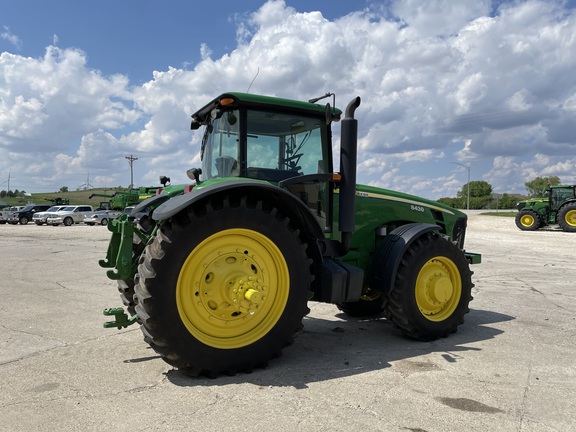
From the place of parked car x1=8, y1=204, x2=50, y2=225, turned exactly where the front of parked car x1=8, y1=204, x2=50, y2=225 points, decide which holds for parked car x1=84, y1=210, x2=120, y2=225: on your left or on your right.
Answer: on your left

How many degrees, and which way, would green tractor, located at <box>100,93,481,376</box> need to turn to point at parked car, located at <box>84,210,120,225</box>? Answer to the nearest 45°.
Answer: approximately 90° to its left

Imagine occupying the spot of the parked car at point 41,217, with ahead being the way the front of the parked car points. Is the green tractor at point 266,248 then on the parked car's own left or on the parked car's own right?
on the parked car's own left

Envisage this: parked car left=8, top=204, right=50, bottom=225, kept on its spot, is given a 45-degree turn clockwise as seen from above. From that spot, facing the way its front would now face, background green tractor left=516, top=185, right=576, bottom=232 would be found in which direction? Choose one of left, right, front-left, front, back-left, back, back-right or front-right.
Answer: back-left

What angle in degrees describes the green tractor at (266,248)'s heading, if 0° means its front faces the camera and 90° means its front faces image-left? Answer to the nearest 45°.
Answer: approximately 225°

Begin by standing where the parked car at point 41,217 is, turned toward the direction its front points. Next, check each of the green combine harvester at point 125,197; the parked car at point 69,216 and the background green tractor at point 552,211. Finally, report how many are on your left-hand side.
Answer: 3

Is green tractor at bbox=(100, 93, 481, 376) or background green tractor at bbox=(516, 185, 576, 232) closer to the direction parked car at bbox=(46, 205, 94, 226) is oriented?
the green tractor

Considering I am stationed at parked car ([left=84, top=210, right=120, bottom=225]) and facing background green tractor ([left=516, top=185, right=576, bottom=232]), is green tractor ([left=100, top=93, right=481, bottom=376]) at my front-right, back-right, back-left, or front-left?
front-right

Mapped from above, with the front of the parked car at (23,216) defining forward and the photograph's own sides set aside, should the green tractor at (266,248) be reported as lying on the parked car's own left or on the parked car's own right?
on the parked car's own left

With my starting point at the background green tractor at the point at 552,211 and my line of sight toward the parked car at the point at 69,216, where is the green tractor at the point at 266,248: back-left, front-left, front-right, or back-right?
front-left

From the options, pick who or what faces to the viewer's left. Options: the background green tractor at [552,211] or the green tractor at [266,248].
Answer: the background green tractor

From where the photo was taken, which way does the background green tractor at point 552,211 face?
to the viewer's left

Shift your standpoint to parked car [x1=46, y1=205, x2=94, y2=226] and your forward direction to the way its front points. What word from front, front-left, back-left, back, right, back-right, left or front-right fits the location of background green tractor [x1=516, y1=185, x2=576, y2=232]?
left

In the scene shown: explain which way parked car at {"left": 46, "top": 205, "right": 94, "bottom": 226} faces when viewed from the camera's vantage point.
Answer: facing the viewer and to the left of the viewer

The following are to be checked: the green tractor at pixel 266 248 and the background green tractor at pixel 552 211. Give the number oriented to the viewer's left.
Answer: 1

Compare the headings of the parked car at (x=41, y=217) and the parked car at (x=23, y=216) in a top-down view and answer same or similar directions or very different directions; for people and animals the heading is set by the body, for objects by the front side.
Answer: same or similar directions

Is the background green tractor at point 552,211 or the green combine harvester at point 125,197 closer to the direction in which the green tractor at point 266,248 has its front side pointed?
the background green tractor
